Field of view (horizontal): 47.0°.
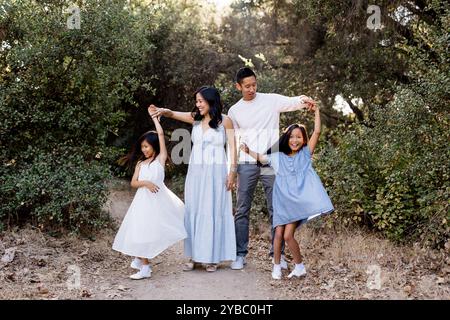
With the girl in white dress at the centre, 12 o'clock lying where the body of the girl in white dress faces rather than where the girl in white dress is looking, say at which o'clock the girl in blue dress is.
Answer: The girl in blue dress is roughly at 8 o'clock from the girl in white dress.

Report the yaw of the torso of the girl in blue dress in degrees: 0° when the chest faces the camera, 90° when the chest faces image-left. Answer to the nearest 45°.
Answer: approximately 0°

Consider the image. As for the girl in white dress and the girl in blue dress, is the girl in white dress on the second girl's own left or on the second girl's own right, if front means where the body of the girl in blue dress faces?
on the second girl's own right

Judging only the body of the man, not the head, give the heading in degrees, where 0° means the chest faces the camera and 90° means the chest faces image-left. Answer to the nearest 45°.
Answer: approximately 0°

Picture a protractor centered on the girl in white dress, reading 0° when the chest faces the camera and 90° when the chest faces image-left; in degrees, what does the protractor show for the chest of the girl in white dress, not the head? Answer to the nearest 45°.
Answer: approximately 45°

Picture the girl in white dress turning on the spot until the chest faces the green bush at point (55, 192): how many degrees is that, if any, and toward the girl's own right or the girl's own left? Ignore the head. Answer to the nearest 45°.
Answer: approximately 90° to the girl's own right

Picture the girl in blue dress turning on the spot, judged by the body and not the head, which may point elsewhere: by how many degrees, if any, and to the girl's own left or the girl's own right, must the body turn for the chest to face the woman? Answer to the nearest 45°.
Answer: approximately 90° to the girl's own right

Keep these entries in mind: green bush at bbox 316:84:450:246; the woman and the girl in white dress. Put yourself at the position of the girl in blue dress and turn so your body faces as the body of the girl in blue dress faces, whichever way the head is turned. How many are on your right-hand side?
2

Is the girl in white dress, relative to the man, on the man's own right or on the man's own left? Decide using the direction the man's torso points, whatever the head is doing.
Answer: on the man's own right

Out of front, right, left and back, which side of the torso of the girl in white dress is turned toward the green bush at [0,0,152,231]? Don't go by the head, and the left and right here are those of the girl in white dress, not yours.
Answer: right

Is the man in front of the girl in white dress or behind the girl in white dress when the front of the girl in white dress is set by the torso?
behind

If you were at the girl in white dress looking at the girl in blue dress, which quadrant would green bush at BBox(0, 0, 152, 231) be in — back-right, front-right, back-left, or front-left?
back-left

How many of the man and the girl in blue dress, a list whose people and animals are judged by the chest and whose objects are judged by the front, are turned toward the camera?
2

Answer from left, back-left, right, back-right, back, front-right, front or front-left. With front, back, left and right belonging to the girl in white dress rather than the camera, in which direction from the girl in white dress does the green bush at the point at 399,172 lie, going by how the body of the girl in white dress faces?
back-left
